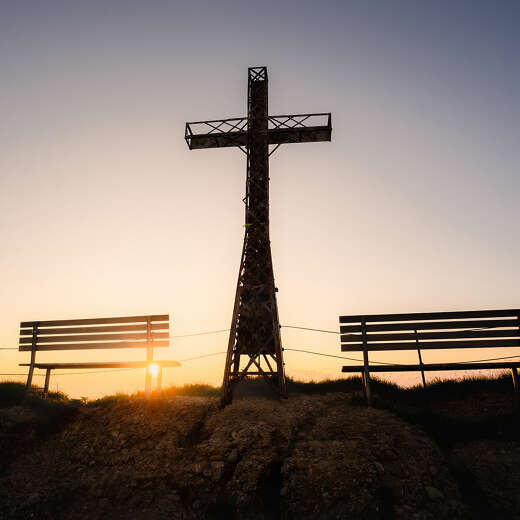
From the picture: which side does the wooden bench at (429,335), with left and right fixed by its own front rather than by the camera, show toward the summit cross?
left

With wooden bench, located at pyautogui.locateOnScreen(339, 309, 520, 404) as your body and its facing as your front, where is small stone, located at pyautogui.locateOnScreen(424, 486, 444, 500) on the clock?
The small stone is roughly at 6 o'clock from the wooden bench.

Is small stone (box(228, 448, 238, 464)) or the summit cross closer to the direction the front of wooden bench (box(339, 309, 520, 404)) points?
the summit cross

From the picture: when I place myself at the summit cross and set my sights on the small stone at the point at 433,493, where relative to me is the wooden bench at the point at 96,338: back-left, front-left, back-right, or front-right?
back-right

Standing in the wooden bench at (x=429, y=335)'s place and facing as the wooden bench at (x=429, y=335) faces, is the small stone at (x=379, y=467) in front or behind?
behind

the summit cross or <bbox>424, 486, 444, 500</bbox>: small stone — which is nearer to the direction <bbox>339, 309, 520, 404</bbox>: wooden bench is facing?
the summit cross

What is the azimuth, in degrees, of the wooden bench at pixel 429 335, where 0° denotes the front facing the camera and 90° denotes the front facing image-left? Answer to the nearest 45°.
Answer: approximately 180°

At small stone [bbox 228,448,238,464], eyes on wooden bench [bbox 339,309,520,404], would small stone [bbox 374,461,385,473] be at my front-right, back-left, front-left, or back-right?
front-right

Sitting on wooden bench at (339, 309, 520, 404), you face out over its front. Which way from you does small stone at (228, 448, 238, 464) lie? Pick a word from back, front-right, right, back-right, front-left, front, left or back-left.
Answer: back-left
